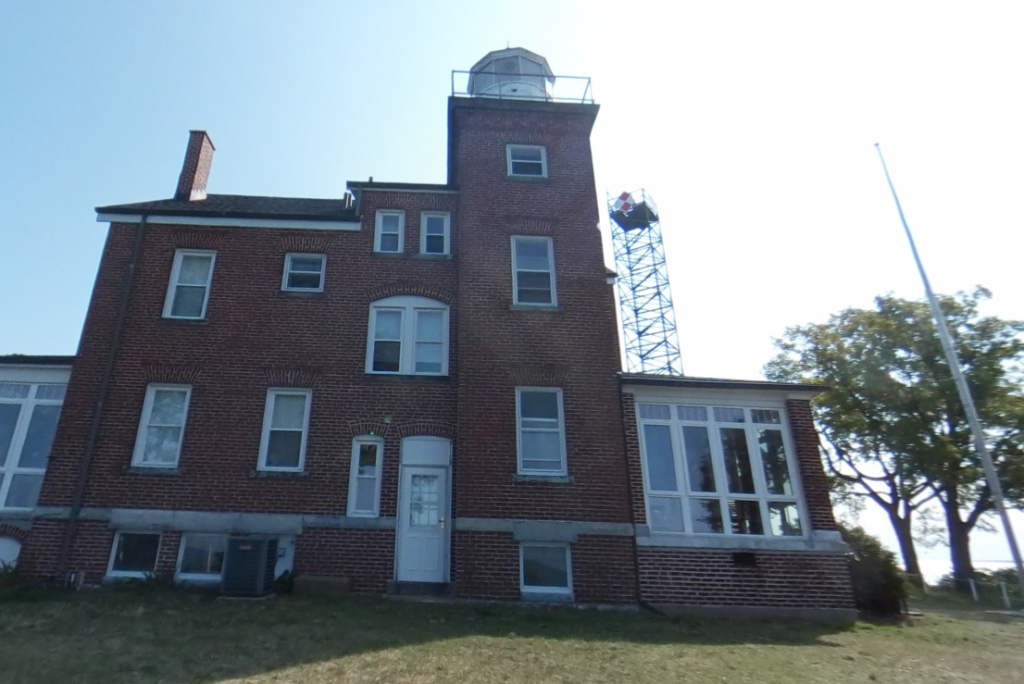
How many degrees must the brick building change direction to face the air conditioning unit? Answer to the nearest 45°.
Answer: approximately 90° to its right

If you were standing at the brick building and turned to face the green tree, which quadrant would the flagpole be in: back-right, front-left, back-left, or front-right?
front-right

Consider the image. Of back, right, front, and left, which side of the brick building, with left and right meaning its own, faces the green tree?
left

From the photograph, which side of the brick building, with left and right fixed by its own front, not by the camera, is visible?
front

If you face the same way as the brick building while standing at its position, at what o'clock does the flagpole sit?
The flagpole is roughly at 9 o'clock from the brick building.
